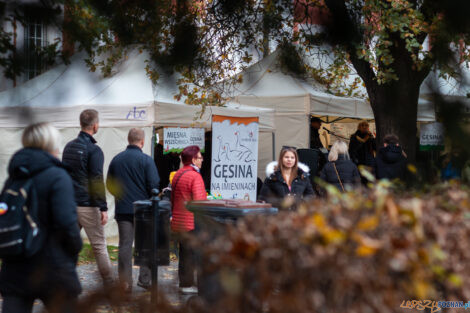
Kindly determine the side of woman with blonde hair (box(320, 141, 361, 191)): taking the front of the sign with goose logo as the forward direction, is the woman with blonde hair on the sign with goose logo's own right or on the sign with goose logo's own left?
on the sign with goose logo's own left

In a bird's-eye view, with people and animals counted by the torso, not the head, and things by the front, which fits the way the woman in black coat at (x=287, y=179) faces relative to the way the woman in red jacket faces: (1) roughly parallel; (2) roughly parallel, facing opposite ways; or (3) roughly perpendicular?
roughly perpendicular

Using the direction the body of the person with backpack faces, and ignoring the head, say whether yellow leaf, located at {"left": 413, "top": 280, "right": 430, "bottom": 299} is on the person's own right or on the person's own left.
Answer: on the person's own right

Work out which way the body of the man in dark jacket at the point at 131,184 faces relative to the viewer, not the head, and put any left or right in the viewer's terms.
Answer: facing away from the viewer

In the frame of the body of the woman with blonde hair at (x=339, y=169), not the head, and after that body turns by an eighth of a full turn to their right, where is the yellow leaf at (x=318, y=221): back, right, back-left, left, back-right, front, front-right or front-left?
back-right
